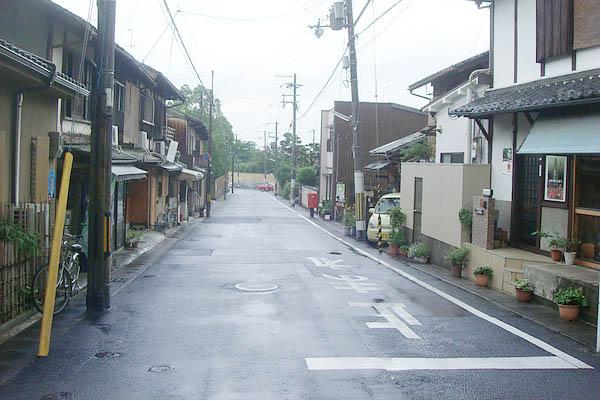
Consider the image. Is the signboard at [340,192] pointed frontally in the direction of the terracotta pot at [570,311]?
yes

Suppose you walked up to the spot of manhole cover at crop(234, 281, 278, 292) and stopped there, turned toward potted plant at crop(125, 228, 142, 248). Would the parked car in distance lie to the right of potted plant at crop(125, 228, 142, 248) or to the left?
right

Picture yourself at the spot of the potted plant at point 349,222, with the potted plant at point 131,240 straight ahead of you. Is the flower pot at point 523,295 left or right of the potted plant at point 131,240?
left

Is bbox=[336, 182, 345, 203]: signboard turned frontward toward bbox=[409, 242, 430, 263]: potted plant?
yes

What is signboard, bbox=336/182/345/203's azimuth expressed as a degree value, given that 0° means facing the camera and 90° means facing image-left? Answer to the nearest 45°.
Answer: approximately 0°

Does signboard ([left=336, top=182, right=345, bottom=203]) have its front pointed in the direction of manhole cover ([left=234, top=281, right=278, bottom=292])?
yes

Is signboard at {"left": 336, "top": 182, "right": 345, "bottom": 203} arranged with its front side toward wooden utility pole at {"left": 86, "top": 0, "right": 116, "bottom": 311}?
yes
